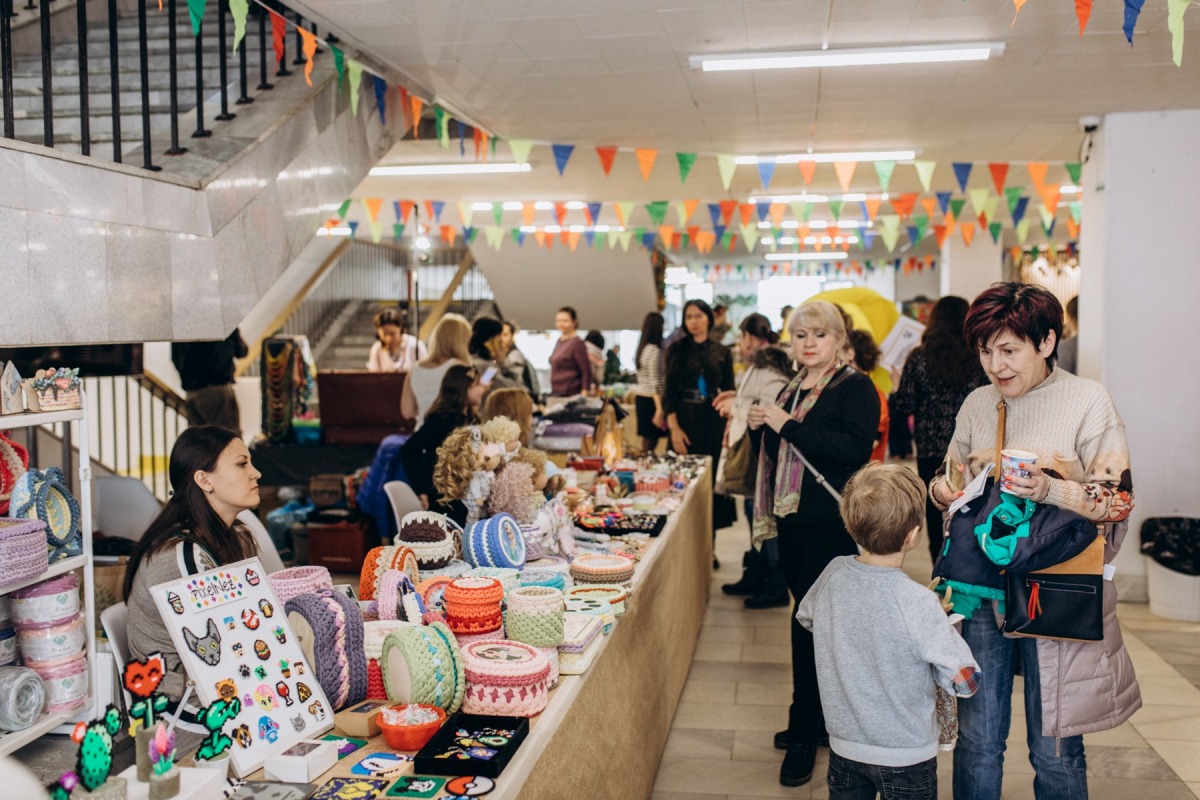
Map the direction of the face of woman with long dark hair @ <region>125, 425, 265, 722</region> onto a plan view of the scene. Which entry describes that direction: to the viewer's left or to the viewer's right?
to the viewer's right

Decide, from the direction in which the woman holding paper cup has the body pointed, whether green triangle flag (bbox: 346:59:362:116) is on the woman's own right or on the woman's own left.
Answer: on the woman's own right

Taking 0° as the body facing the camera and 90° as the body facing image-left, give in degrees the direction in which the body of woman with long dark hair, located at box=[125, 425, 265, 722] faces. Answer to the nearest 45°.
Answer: approximately 270°

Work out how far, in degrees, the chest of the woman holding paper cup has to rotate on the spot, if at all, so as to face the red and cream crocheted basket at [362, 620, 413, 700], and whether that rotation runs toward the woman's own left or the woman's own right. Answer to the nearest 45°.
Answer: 0° — they already face it

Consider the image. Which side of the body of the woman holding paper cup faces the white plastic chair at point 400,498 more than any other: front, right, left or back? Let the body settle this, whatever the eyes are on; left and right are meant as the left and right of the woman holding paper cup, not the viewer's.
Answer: right

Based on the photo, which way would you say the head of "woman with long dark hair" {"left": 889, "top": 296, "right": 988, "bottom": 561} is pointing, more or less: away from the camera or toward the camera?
away from the camera

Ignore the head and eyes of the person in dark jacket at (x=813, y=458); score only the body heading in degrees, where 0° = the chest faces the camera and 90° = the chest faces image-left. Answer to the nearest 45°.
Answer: approximately 45°

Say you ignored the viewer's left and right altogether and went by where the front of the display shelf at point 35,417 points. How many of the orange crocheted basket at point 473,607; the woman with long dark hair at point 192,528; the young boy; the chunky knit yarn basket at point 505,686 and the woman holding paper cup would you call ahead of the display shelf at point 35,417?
5

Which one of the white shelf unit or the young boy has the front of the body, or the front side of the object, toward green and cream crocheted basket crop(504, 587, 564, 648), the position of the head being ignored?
the white shelf unit

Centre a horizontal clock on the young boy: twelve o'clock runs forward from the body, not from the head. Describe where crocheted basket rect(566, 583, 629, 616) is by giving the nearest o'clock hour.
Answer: The crocheted basket is roughly at 10 o'clock from the young boy.
